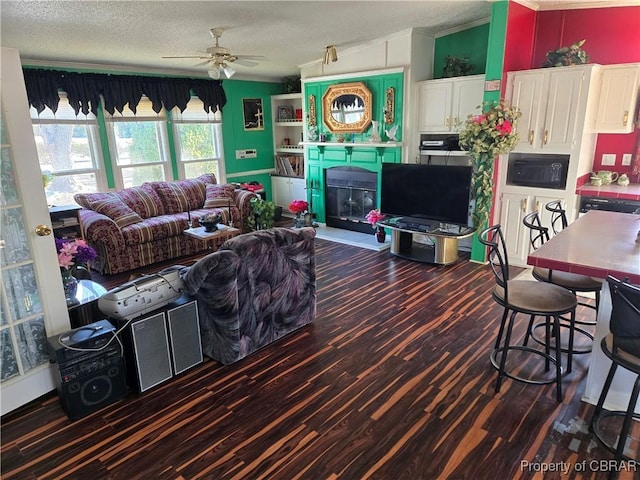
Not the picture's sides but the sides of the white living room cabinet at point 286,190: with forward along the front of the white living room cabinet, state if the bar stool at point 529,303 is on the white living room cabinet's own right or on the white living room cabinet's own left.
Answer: on the white living room cabinet's own left

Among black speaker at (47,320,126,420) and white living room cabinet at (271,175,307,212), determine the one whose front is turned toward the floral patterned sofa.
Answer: the white living room cabinet

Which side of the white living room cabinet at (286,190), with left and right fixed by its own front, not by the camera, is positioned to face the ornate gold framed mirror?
left

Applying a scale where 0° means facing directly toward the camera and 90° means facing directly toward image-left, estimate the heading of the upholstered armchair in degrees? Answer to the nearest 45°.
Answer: approximately 135°

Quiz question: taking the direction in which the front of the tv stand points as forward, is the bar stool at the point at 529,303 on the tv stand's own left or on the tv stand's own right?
on the tv stand's own left

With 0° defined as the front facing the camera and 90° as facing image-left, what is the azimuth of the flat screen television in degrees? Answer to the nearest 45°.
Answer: approximately 45°

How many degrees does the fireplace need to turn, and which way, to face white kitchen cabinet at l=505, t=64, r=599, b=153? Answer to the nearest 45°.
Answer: approximately 90° to its left

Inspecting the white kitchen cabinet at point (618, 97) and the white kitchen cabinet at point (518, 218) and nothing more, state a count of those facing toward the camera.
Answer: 2

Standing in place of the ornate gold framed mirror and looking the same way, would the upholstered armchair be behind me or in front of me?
in front

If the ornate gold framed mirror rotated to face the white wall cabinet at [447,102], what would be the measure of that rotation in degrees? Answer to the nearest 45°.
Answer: approximately 90° to its left

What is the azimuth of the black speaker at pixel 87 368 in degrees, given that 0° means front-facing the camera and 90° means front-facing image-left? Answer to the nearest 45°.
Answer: approximately 315°
